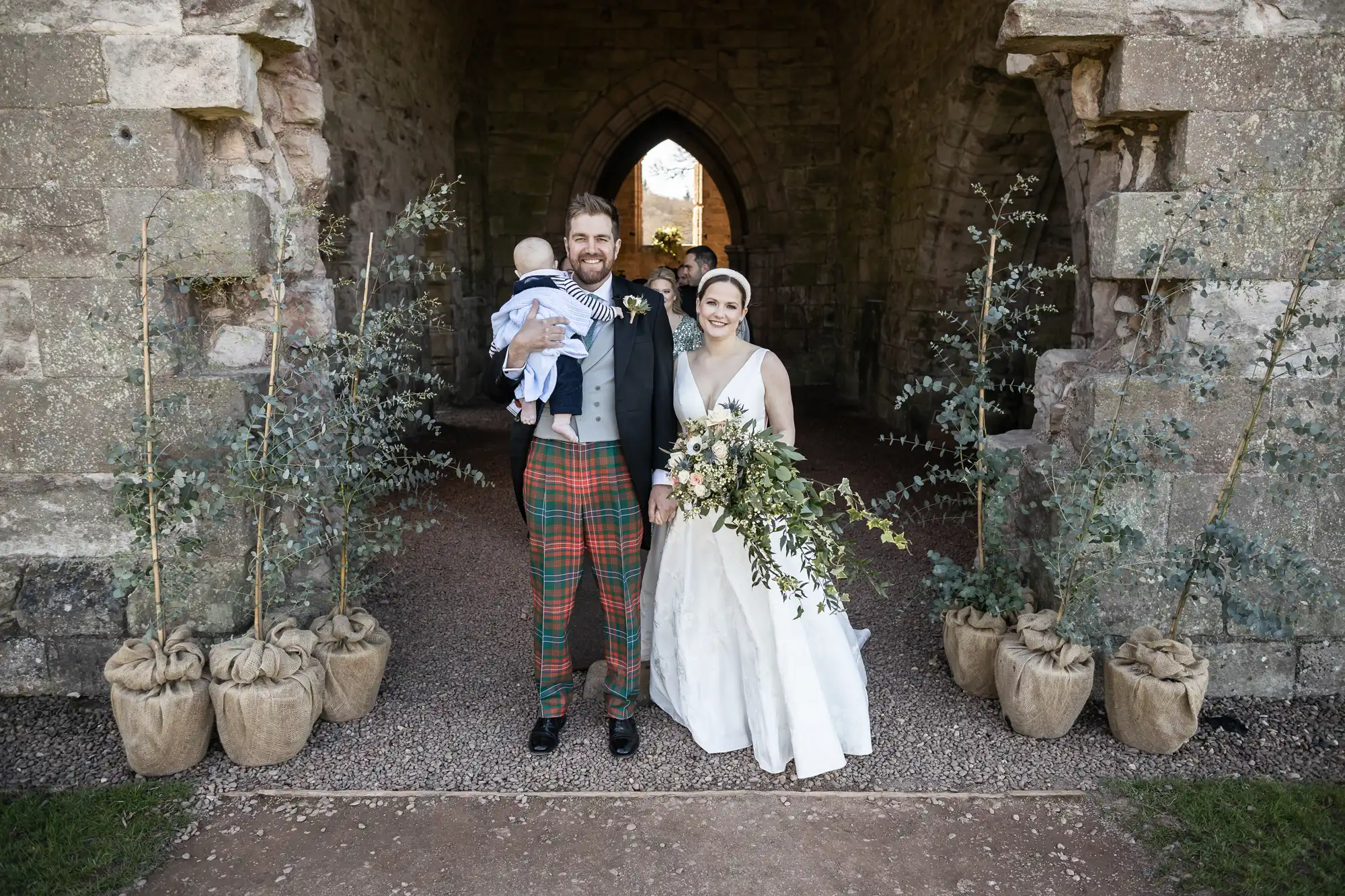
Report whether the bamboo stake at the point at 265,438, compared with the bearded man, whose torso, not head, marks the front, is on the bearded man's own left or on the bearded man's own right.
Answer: on the bearded man's own right

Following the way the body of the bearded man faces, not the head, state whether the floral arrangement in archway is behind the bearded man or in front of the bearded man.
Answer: behind

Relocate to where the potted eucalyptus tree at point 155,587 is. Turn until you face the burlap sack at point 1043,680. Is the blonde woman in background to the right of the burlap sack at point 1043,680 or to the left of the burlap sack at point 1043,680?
left

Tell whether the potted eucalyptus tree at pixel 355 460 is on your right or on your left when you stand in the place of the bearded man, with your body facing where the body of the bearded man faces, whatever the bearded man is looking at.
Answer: on your right

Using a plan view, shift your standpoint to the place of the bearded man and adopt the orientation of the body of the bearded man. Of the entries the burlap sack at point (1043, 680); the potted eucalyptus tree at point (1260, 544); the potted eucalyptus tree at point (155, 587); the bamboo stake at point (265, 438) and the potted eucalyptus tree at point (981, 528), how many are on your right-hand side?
2

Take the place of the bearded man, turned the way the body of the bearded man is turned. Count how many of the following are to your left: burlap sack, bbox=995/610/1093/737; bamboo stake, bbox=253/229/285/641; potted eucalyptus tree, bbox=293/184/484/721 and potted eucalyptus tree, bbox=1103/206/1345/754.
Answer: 2

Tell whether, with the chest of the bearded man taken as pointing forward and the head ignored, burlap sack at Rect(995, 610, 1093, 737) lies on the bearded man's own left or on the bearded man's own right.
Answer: on the bearded man's own left

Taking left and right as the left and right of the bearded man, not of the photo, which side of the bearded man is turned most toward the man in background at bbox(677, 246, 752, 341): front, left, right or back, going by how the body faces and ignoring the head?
back

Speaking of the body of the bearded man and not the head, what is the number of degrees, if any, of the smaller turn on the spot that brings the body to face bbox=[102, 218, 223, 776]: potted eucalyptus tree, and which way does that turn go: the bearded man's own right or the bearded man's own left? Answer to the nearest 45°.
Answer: approximately 90° to the bearded man's own right

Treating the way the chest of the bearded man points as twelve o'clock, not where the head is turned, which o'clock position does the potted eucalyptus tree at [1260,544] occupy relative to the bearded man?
The potted eucalyptus tree is roughly at 9 o'clock from the bearded man.
